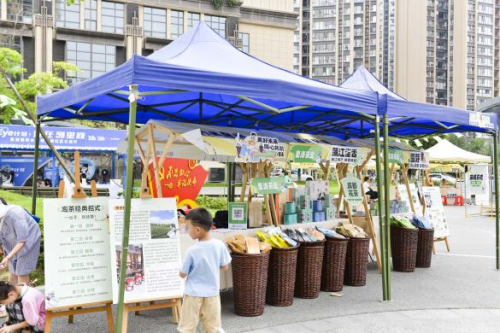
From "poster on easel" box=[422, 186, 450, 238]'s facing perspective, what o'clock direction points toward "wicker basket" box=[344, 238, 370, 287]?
The wicker basket is roughly at 2 o'clock from the poster on easel.

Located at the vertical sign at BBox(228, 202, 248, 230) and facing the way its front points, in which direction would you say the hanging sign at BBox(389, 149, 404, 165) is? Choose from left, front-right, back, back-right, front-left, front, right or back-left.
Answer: back-left

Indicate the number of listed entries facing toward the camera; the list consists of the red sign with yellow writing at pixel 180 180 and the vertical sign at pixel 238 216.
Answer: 2

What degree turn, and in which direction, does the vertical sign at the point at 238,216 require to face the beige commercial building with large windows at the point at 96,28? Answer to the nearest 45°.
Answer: approximately 180°

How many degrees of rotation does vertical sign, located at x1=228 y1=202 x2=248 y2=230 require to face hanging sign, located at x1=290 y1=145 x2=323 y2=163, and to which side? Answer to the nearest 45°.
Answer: approximately 135° to its left

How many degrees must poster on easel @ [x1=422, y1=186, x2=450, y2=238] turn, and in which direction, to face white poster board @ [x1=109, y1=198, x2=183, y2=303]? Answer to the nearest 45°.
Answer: approximately 45° to its right

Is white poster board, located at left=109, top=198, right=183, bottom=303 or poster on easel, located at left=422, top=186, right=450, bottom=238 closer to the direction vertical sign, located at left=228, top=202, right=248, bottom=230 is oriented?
the white poster board

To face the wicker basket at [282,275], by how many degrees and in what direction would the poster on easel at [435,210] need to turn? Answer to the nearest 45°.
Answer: approximately 45° to its right
